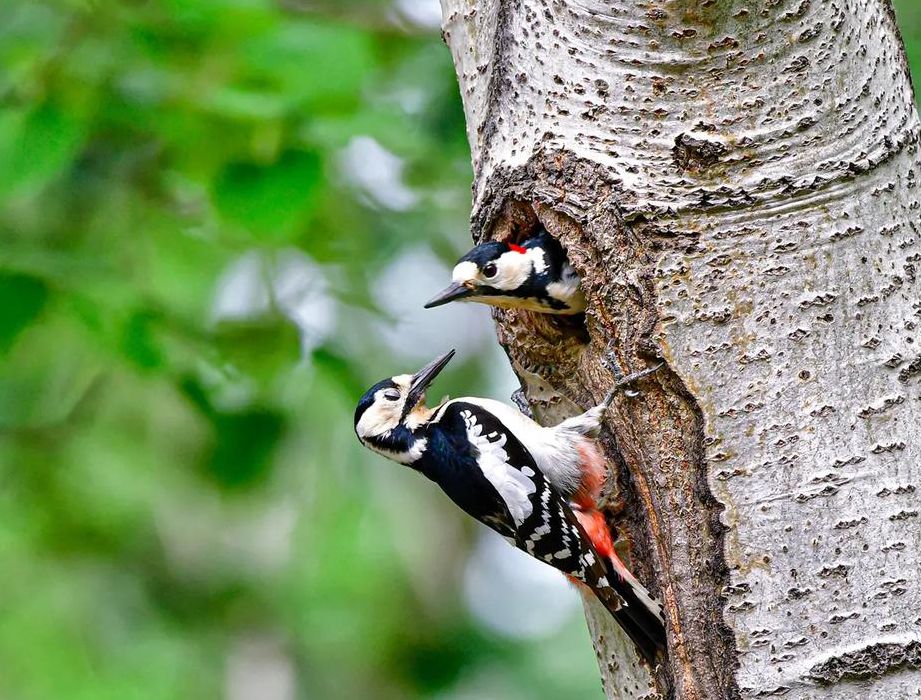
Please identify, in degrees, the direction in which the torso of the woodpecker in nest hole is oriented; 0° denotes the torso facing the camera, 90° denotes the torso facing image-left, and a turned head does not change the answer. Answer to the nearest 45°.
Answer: approximately 90°
